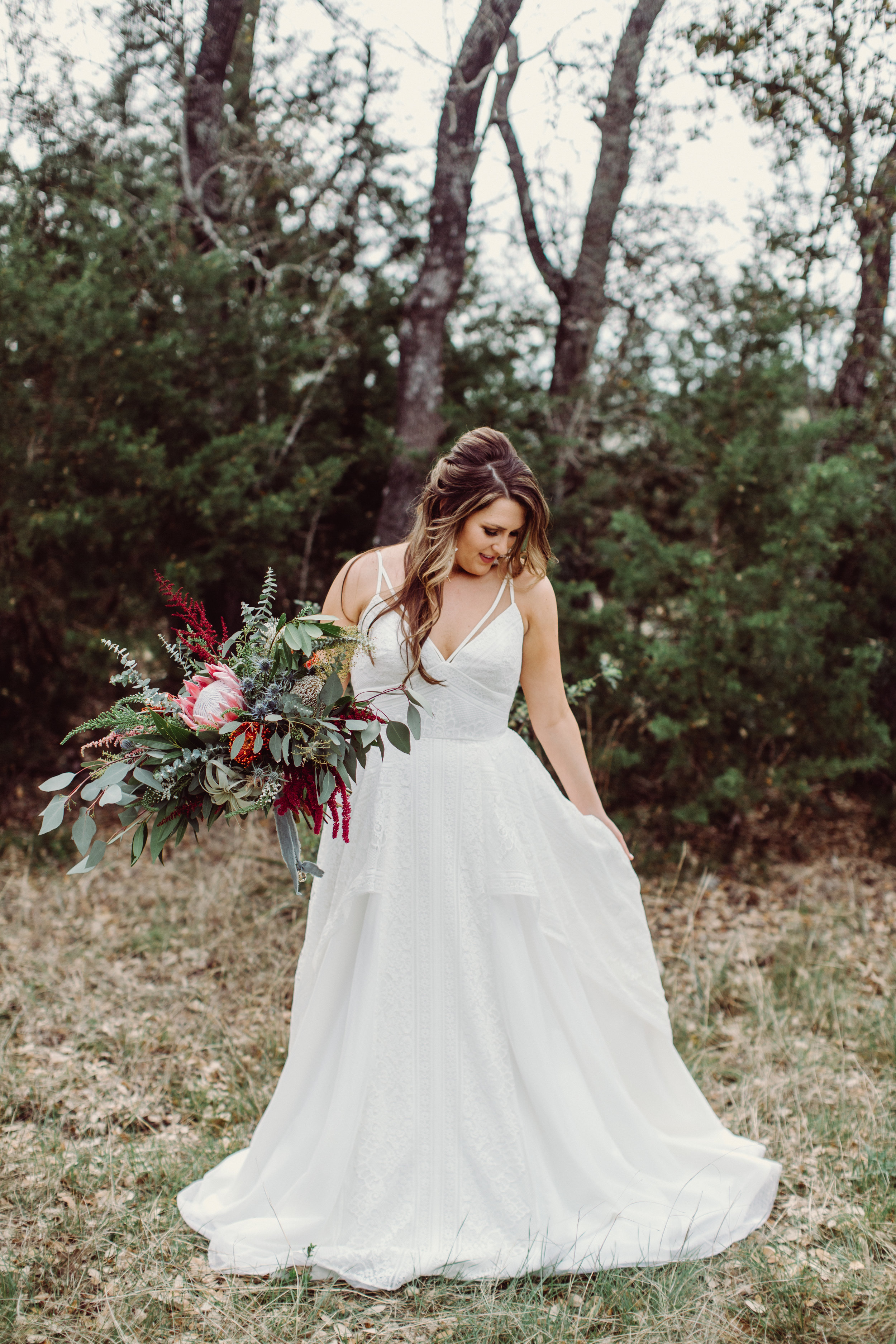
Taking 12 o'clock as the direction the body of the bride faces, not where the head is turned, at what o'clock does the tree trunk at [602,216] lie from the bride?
The tree trunk is roughly at 6 o'clock from the bride.

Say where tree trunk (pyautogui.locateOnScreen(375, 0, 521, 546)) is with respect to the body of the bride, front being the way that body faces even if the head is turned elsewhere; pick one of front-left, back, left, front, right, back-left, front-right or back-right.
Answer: back

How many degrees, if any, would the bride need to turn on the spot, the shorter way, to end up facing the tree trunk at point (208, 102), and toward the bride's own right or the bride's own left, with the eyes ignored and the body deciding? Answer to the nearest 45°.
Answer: approximately 135° to the bride's own right

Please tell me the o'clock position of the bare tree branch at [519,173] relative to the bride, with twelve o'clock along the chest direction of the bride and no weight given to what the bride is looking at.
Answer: The bare tree branch is roughly at 6 o'clock from the bride.

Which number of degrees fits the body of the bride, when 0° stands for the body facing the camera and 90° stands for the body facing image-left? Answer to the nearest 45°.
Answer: approximately 0°
